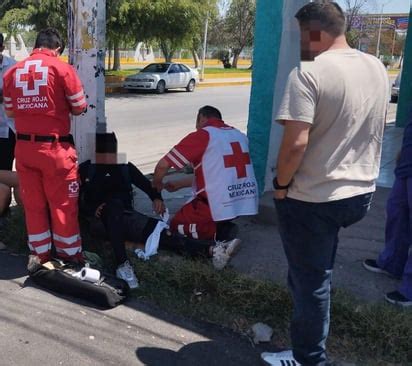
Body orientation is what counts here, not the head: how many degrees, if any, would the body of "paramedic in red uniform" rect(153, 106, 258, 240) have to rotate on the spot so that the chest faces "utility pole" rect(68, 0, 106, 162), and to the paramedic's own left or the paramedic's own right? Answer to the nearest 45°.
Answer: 0° — they already face it

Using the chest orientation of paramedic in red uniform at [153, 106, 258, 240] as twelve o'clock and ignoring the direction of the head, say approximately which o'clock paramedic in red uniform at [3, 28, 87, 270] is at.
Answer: paramedic in red uniform at [3, 28, 87, 270] is roughly at 10 o'clock from paramedic in red uniform at [153, 106, 258, 240].

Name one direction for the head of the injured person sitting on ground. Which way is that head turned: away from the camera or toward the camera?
toward the camera

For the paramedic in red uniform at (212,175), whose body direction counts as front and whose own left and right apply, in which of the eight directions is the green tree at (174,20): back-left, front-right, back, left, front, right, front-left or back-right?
front-right

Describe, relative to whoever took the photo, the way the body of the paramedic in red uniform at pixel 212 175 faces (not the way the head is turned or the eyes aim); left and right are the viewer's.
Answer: facing away from the viewer and to the left of the viewer

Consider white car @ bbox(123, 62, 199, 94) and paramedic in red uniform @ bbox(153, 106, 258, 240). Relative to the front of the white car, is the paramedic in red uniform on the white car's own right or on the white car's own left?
on the white car's own left

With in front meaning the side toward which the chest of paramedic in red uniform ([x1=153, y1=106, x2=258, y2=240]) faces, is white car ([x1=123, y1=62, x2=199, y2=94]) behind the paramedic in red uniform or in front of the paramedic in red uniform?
in front

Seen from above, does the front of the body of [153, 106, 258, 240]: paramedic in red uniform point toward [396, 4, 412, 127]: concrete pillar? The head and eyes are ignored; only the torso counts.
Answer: no

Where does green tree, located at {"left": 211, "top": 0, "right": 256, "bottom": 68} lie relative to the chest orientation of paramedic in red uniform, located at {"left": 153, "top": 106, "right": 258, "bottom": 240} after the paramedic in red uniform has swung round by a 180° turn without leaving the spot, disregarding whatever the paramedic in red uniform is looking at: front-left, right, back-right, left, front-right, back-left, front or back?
back-left

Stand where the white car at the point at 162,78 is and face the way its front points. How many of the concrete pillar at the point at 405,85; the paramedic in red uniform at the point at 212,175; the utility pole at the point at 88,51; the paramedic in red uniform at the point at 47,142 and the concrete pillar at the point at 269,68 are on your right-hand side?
0

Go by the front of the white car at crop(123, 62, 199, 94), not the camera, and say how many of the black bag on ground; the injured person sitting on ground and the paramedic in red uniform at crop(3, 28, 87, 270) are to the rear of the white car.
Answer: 0

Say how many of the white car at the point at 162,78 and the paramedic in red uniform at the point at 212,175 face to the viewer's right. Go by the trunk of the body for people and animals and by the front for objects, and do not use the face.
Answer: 0

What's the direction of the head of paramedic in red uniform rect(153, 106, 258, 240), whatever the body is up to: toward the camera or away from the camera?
away from the camera

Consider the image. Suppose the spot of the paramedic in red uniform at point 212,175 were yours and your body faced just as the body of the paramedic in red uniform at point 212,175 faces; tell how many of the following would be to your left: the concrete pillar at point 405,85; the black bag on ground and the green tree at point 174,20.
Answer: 1

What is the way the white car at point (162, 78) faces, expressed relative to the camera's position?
facing the viewer and to the left of the viewer

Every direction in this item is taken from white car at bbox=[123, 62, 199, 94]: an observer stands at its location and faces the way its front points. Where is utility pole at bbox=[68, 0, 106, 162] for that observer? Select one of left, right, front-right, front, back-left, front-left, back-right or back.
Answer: front-left
